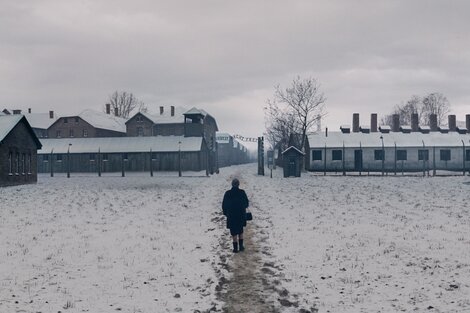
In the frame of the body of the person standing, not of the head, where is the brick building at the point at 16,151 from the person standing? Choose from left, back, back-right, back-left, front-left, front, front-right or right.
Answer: front-left

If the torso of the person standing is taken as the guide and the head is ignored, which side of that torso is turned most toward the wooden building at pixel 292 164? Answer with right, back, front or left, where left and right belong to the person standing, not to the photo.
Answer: front

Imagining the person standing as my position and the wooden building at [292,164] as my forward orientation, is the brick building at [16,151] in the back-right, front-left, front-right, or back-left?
front-left

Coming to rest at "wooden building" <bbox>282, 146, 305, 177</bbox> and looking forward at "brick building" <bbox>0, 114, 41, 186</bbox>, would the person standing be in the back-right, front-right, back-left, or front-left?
front-left

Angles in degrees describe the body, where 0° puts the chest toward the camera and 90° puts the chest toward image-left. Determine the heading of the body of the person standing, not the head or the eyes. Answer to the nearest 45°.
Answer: approximately 180°
